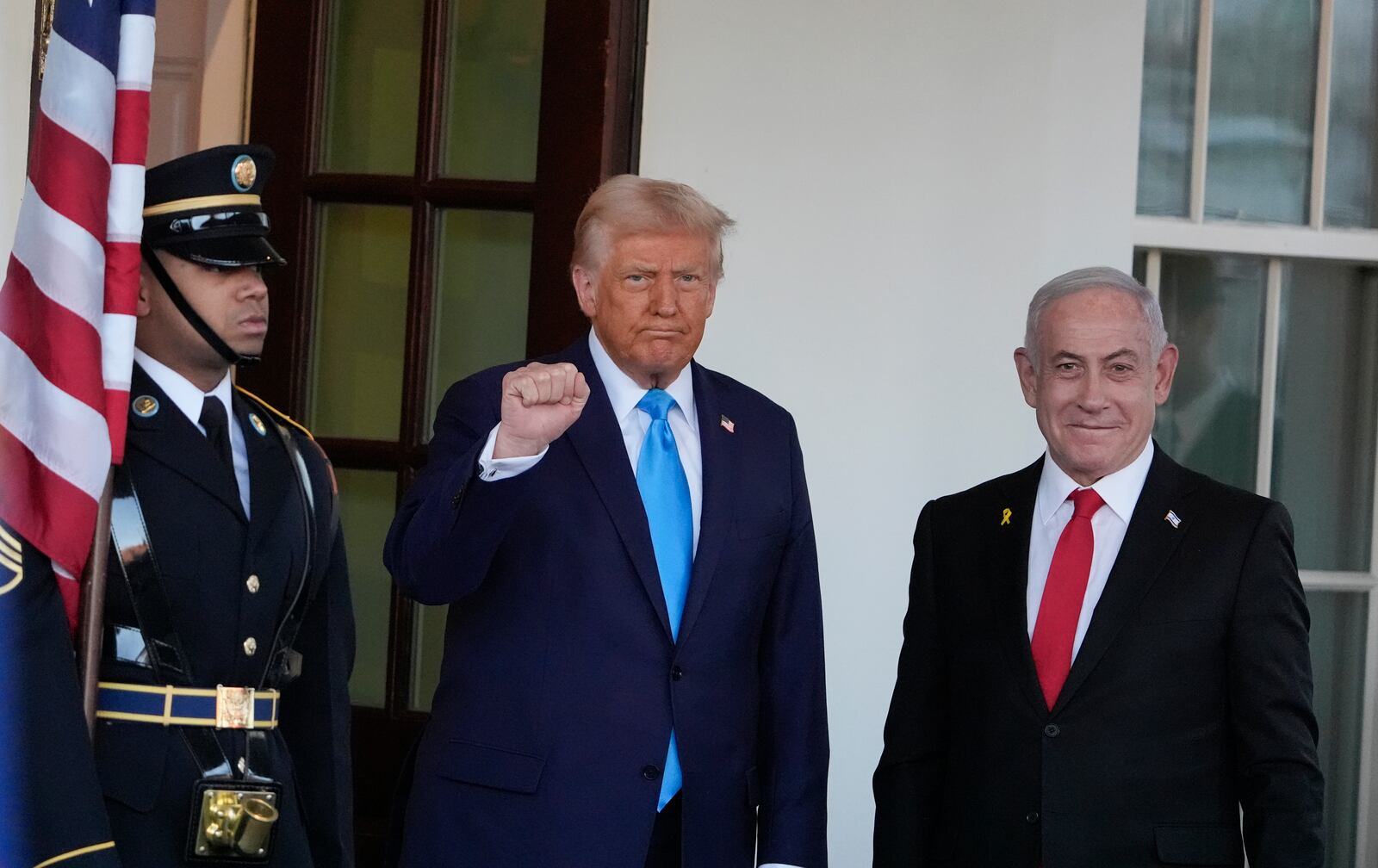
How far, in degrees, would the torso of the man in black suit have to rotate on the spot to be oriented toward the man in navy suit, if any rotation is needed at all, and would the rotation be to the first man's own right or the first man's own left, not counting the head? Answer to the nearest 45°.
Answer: approximately 90° to the first man's own right

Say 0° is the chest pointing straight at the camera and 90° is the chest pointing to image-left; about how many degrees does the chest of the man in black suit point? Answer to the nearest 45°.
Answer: approximately 0°

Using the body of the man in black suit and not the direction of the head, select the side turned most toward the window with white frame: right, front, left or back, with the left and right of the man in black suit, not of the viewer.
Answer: back

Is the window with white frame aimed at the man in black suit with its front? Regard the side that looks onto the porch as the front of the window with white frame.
yes

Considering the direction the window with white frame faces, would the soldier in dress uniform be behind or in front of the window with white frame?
in front

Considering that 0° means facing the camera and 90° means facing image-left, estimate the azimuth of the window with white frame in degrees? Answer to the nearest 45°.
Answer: approximately 0°

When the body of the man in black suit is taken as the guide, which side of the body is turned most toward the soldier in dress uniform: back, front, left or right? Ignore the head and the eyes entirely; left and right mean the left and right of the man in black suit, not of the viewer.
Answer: right

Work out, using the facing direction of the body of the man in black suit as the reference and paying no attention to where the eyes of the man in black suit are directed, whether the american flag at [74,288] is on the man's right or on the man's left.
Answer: on the man's right

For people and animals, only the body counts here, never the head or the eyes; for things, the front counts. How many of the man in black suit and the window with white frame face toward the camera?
2

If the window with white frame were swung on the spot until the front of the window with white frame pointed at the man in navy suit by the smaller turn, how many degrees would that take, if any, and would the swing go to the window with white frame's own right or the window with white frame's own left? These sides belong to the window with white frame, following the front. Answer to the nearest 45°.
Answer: approximately 45° to the window with white frame's own right
